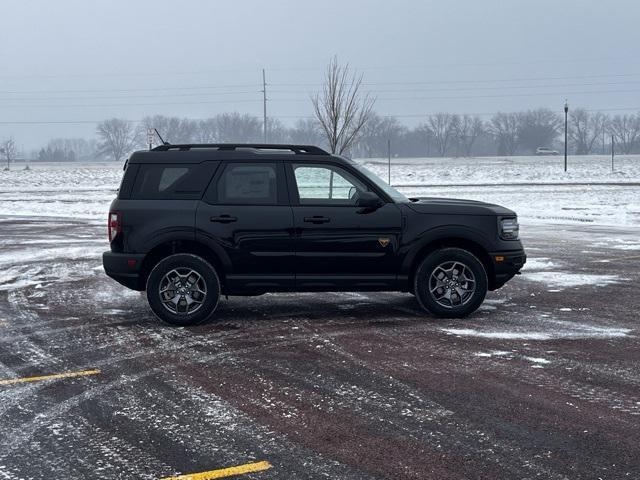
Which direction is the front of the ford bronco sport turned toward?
to the viewer's right
